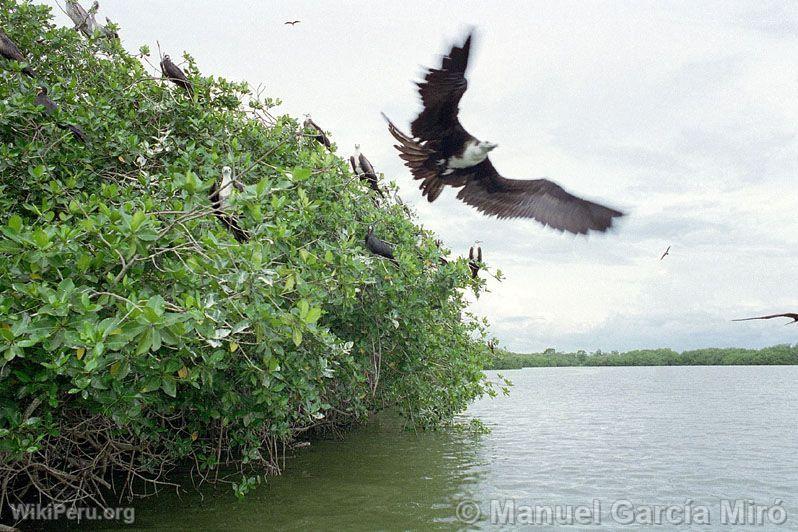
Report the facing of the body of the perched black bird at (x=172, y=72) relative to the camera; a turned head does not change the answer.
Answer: to the viewer's left

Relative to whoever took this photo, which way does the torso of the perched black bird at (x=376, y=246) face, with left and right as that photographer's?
facing to the left of the viewer

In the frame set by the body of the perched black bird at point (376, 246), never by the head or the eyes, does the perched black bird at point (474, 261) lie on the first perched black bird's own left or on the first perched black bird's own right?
on the first perched black bird's own right

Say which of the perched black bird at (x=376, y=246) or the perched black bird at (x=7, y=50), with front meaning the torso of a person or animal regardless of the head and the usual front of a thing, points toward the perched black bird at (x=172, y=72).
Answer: the perched black bird at (x=376, y=246)
